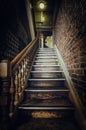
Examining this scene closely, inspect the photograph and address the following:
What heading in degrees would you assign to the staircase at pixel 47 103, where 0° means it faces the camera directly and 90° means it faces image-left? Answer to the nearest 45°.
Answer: approximately 0°
